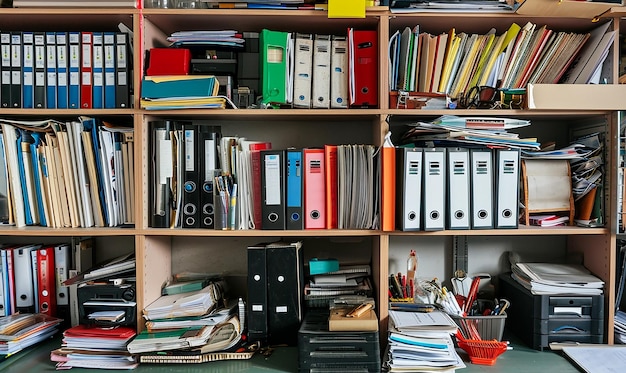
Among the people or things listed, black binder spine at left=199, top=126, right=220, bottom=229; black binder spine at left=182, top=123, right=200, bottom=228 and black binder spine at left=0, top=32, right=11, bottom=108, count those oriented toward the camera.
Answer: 3

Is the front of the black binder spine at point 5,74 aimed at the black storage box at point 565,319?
no

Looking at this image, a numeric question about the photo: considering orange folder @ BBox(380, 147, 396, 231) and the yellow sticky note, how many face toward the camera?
2

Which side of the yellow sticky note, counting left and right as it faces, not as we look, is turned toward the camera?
front

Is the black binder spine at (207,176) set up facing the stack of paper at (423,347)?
no

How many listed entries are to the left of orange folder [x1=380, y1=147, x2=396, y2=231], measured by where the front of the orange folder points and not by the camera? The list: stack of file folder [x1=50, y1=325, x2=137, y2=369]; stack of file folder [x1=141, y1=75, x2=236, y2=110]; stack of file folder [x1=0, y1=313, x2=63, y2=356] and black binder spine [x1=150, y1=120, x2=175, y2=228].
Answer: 0

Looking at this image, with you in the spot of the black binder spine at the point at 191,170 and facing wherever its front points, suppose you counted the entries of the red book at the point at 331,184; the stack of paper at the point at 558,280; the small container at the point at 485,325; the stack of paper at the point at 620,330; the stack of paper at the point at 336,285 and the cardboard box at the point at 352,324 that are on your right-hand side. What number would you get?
0

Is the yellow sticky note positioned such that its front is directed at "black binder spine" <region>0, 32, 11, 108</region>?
no

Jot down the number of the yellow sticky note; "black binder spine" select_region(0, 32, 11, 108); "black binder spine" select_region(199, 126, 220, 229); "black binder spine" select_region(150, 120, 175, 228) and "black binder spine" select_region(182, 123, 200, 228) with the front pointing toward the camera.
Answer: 5

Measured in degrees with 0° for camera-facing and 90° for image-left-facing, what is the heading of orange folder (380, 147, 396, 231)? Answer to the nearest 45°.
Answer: approximately 0°

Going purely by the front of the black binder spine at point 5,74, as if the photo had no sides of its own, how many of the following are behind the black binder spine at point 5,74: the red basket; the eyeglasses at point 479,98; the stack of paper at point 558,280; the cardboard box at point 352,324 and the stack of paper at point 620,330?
0

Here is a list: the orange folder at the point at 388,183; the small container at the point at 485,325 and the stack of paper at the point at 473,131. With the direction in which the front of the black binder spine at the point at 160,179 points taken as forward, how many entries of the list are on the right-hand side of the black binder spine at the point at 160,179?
0

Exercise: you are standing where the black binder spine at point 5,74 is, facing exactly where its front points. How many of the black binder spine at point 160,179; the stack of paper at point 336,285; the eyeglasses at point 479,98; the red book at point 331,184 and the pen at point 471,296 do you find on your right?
0

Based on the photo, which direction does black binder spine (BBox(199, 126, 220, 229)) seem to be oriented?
toward the camera
